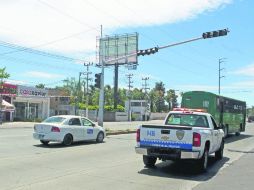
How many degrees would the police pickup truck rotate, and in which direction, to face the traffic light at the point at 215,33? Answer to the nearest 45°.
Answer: approximately 45° to its left

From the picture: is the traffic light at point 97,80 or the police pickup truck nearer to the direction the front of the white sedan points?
the traffic light

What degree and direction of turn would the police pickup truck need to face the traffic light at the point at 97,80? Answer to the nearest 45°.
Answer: approximately 45° to its left

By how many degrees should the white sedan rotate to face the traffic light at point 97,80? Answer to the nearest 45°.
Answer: approximately 45° to its left

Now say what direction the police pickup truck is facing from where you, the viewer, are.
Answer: facing away from the viewer and to the right of the viewer

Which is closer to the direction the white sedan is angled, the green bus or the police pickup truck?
the green bus

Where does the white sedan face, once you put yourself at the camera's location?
facing away from the viewer and to the right of the viewer

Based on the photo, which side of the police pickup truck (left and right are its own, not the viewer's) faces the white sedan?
left

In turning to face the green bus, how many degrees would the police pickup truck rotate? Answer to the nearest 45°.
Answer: approximately 45° to its left

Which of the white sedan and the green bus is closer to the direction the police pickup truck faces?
the green bus
